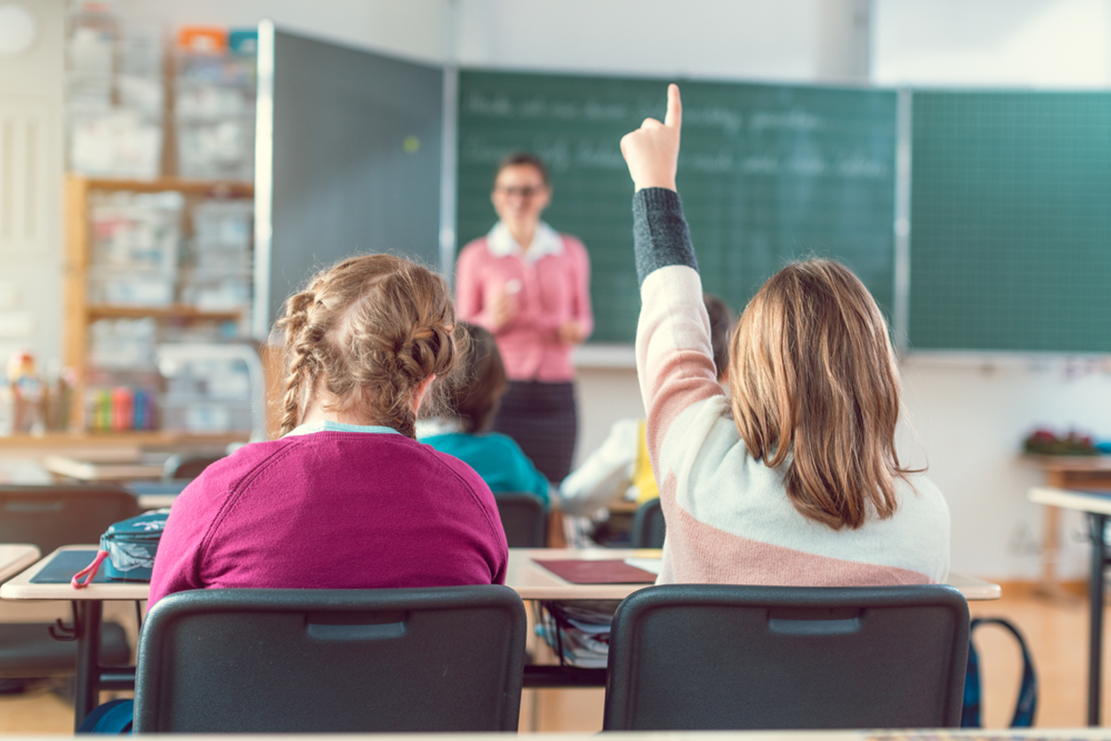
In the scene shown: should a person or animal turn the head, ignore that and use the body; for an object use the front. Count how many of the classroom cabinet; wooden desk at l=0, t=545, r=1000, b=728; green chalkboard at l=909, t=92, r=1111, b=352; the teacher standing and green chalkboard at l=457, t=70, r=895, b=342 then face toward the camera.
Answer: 5

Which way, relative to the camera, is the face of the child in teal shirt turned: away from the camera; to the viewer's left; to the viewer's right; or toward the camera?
away from the camera

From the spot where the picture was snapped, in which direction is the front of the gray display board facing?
facing the viewer and to the right of the viewer

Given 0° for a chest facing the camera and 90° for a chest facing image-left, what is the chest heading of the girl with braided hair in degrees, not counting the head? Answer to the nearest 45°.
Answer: approximately 180°

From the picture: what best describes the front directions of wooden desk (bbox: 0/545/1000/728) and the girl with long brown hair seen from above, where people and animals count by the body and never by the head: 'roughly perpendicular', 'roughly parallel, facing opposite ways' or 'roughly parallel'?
roughly parallel, facing opposite ways

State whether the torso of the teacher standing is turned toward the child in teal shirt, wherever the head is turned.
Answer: yes

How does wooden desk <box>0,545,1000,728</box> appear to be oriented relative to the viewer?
toward the camera

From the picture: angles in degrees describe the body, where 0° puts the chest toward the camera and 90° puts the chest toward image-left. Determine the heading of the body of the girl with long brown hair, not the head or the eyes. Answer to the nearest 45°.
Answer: approximately 180°

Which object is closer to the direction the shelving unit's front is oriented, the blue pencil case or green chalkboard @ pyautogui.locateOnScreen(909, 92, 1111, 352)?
the blue pencil case

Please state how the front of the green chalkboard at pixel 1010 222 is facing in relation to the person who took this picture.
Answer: facing the viewer

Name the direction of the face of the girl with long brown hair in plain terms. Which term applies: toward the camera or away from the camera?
away from the camera

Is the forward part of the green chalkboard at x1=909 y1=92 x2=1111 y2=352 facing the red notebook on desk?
yes

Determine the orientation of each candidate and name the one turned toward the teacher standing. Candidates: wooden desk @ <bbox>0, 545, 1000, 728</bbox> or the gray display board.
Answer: the gray display board

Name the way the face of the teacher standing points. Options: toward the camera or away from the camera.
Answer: toward the camera

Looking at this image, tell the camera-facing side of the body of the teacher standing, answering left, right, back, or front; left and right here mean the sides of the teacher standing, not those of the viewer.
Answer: front

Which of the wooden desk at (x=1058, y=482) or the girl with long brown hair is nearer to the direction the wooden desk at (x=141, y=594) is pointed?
the girl with long brown hair

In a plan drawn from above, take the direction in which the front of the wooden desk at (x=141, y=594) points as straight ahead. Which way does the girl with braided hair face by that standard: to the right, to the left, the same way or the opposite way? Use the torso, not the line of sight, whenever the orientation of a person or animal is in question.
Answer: the opposite way

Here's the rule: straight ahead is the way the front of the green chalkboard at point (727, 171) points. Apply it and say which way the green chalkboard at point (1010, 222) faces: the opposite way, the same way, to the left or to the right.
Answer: the same way
